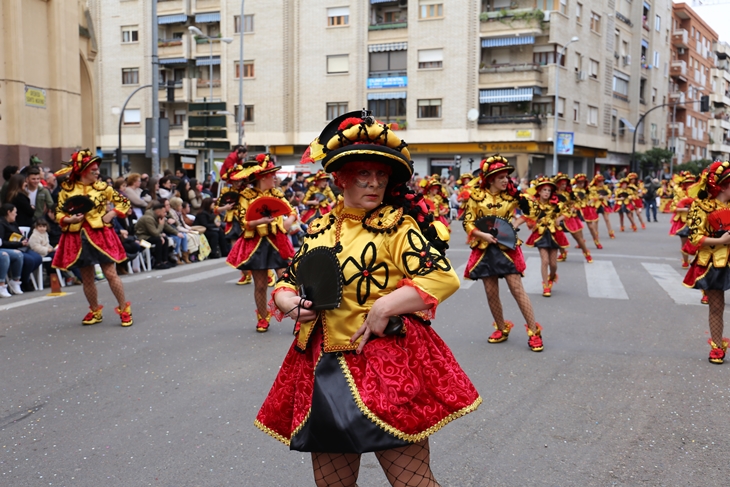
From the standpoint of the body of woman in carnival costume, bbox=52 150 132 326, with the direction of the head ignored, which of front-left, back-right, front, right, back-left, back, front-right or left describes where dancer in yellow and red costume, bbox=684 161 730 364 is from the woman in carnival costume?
front-left

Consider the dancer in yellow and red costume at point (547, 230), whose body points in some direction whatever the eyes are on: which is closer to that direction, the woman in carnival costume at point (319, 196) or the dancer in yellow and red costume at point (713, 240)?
the dancer in yellow and red costume

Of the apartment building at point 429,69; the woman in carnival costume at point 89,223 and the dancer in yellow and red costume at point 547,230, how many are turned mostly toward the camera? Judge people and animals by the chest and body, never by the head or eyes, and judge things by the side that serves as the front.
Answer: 3

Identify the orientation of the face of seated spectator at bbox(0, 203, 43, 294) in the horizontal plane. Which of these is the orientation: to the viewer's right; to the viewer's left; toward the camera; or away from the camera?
to the viewer's right

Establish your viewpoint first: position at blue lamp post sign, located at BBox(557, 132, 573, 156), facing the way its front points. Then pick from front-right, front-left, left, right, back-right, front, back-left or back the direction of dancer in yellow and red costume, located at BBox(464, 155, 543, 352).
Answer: front

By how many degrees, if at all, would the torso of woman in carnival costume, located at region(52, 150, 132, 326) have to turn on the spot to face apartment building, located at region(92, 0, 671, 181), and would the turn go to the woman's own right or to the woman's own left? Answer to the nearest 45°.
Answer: approximately 135° to the woman's own left

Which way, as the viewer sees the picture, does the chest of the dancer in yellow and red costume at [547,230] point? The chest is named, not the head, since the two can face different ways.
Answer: toward the camera

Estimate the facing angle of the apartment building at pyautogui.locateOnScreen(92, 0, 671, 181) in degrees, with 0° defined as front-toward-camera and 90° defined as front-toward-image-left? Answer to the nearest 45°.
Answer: approximately 0°

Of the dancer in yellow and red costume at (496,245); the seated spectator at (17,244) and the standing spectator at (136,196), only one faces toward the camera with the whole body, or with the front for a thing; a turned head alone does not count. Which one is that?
the dancer in yellow and red costume

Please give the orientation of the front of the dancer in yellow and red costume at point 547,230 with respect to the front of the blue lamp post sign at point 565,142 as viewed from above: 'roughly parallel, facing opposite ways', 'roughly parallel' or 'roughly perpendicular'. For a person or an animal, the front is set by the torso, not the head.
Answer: roughly parallel

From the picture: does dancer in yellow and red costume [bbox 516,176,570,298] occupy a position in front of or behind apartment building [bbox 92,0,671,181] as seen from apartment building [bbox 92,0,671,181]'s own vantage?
in front

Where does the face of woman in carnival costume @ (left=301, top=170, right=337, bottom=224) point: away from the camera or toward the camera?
toward the camera

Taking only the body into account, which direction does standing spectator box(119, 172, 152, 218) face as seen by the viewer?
to the viewer's right

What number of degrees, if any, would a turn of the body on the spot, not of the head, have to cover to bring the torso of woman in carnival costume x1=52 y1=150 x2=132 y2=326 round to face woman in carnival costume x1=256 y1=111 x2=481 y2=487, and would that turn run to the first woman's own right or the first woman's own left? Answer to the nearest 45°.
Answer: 0° — they already face them

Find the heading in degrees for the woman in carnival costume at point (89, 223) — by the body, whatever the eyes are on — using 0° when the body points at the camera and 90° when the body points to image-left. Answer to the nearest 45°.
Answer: approximately 0°

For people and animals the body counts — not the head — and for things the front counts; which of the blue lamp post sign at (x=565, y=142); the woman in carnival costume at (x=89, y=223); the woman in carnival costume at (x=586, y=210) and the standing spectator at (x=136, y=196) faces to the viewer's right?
the standing spectator
